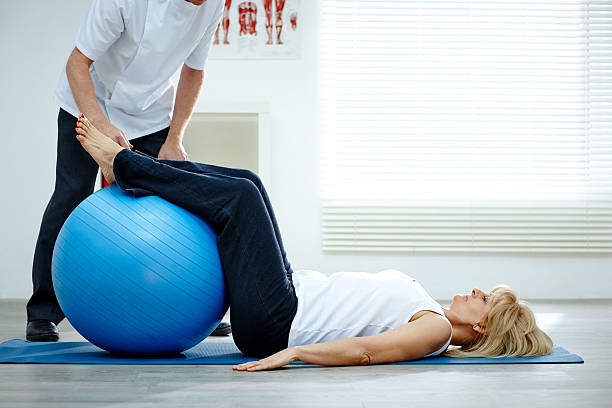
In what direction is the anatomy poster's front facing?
toward the camera

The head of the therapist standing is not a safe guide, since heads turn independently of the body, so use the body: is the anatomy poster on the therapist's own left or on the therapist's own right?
on the therapist's own left

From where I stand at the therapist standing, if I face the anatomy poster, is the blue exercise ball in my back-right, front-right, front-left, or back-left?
back-right

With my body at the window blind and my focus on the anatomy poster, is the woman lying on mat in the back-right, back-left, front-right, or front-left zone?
front-left

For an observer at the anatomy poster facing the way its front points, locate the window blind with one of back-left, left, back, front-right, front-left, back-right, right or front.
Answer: left

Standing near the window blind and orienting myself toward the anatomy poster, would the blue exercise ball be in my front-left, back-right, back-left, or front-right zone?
front-left

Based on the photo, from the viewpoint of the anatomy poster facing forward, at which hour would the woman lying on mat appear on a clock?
The woman lying on mat is roughly at 12 o'clock from the anatomy poster.

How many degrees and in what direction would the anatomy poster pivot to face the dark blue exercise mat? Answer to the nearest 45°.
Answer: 0° — it already faces it

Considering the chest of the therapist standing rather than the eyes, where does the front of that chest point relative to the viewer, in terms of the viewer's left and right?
facing the viewer and to the right of the viewer

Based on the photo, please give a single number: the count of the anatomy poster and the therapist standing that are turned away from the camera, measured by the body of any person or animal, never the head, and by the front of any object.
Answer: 0

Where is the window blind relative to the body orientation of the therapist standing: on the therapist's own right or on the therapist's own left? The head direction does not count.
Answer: on the therapist's own left
